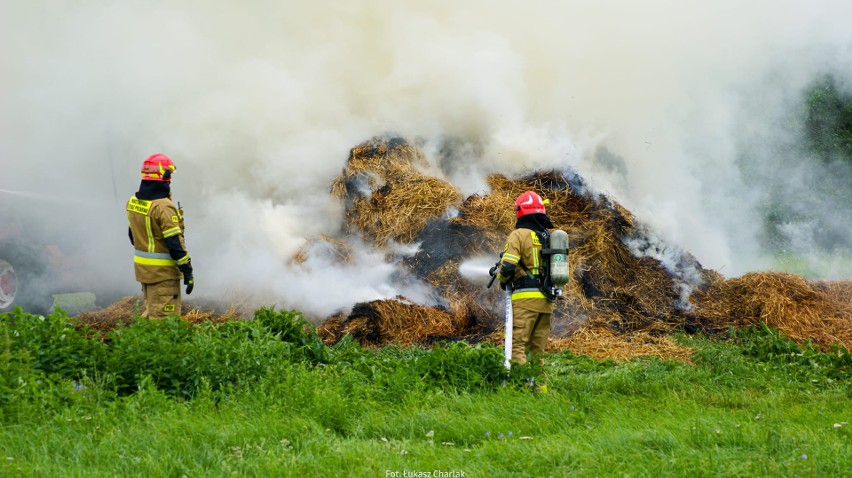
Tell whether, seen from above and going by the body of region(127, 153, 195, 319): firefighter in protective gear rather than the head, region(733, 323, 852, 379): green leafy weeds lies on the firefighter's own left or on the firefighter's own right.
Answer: on the firefighter's own right

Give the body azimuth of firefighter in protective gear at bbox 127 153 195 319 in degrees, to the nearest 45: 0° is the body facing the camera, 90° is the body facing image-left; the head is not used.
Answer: approximately 225°

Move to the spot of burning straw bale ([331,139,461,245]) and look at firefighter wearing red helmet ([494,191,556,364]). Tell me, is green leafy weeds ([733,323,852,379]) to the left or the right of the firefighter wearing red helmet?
left

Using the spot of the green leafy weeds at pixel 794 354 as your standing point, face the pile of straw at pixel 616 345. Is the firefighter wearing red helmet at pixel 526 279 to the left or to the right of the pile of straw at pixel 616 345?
left

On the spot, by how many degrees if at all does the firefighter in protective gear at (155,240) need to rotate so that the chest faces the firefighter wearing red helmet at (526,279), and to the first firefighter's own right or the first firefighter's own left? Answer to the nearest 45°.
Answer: approximately 90° to the first firefighter's own right

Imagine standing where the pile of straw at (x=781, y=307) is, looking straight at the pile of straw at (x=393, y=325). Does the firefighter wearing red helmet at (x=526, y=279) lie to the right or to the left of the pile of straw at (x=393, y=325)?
left

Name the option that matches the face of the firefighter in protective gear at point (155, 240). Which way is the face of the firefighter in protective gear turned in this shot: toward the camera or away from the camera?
away from the camera

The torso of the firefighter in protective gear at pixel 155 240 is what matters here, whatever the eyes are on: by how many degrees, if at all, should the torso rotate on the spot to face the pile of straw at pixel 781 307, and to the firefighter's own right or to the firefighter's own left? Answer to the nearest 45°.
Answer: approximately 45° to the firefighter's own right
